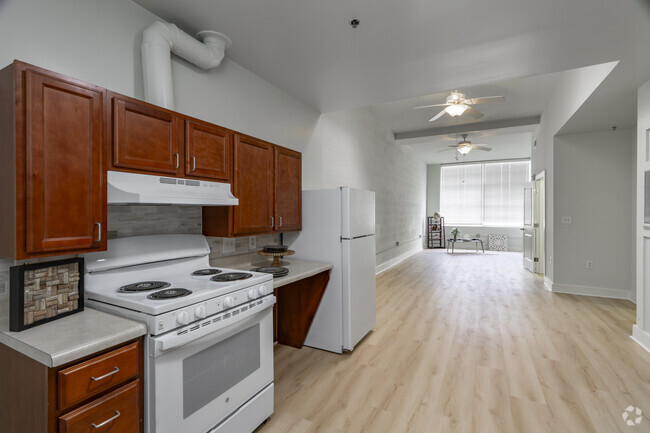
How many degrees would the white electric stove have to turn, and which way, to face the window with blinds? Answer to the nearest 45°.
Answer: approximately 90° to its left

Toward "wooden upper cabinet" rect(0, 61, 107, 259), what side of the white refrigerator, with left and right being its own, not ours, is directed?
right

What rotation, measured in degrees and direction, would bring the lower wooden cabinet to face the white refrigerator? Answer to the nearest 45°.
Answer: approximately 45° to its left

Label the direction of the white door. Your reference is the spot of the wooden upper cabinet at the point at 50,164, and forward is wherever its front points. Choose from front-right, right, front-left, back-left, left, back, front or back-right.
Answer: front-left

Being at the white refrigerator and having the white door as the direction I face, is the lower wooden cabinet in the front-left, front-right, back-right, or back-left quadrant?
back-right

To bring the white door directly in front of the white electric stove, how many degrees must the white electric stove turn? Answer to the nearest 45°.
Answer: approximately 45° to its left

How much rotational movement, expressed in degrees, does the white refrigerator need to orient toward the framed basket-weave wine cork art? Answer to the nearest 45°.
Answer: approximately 90° to its right

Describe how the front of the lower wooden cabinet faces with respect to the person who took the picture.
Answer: facing the viewer and to the right of the viewer

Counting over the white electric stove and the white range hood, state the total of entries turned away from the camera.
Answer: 0

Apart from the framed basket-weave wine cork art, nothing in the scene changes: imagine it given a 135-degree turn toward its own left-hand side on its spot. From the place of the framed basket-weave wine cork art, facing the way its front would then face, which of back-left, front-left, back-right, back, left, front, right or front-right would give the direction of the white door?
right
